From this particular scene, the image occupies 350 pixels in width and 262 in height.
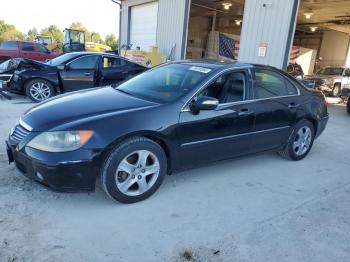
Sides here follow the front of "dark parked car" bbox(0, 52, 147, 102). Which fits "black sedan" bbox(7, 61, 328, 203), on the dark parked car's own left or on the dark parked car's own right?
on the dark parked car's own left

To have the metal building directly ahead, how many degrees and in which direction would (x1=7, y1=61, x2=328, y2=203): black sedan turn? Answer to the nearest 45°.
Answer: approximately 135° to its right

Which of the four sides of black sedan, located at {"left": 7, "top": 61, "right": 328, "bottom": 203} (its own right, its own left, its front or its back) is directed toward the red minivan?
right

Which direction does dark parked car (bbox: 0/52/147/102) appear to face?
to the viewer's left

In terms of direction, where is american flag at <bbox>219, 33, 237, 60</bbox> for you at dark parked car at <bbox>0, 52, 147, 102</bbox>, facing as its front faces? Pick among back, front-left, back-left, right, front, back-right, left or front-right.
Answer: back-right

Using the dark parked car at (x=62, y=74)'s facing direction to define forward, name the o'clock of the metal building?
The metal building is roughly at 5 o'clock from the dark parked car.

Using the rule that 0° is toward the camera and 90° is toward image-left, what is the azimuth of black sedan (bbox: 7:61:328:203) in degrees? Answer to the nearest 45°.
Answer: approximately 45°
